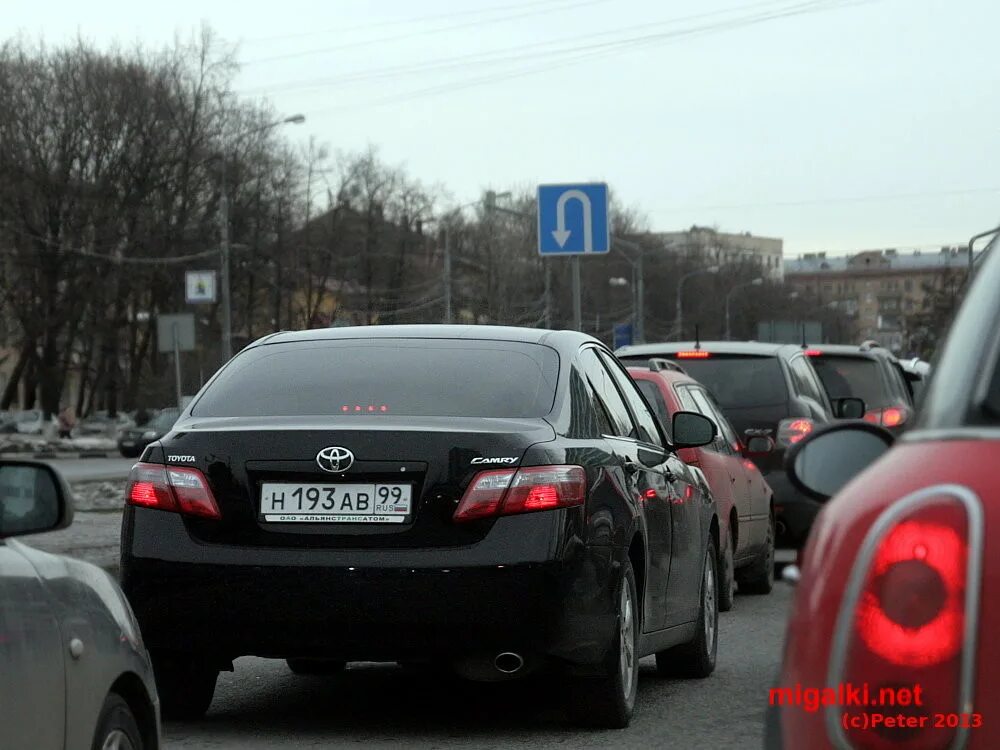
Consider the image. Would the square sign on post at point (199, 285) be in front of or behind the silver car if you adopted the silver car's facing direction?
in front

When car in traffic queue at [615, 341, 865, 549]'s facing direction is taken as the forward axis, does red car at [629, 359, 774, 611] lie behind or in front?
behind

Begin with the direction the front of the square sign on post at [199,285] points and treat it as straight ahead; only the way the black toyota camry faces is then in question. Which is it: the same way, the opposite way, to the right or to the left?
the opposite way

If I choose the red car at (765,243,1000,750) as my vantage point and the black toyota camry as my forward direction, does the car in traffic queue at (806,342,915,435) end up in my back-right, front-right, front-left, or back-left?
front-right

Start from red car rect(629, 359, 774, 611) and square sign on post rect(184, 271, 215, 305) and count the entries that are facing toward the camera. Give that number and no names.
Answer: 1

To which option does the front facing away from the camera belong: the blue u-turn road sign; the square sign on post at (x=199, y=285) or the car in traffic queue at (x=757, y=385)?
the car in traffic queue

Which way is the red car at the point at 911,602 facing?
away from the camera

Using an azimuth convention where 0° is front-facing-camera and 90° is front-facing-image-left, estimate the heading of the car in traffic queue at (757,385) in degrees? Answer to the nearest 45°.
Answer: approximately 180°

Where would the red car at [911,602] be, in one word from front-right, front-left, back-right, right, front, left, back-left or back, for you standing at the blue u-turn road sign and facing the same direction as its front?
front

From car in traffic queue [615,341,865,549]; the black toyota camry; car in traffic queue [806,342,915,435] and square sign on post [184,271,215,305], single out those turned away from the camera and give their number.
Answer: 3

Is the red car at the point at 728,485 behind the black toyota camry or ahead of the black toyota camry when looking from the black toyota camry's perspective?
ahead

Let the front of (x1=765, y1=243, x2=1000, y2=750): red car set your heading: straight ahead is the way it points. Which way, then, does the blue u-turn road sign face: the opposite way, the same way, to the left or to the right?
the opposite way

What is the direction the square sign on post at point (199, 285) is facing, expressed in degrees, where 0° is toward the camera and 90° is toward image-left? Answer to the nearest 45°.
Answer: approximately 0°

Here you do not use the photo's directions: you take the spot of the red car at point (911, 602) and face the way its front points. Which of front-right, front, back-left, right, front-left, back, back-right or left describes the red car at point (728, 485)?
front

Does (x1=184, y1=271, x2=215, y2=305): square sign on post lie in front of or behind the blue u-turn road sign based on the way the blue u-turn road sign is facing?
behind

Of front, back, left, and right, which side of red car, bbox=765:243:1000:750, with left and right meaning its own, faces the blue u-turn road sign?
front

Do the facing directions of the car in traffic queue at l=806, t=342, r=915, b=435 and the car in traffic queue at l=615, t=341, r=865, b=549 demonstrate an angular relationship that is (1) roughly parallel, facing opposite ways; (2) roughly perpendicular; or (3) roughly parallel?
roughly parallel

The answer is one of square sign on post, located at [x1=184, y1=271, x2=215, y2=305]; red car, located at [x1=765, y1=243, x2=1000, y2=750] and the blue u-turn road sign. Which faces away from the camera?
the red car
